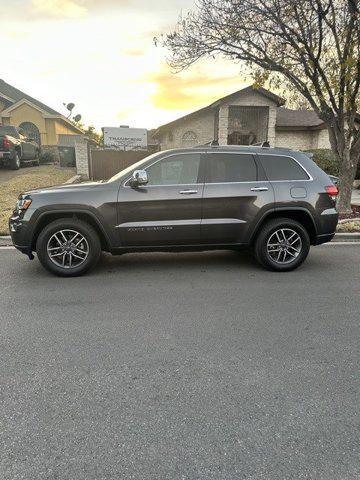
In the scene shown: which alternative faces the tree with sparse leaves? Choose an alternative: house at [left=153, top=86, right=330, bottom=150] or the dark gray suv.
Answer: the house

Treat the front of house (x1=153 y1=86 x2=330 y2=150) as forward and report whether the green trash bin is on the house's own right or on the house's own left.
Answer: on the house's own right

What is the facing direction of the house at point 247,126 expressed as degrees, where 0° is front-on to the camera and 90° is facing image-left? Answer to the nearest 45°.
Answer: approximately 0°

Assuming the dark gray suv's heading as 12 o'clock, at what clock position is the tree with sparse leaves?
The tree with sparse leaves is roughly at 4 o'clock from the dark gray suv.

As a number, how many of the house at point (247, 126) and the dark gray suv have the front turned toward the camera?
1

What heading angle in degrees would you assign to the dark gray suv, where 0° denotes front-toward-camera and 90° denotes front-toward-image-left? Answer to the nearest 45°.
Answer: approximately 90°

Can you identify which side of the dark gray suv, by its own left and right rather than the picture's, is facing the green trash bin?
right

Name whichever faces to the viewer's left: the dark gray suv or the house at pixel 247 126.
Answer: the dark gray suv

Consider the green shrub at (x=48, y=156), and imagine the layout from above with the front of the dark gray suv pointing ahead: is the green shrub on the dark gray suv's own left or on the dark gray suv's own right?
on the dark gray suv's own right

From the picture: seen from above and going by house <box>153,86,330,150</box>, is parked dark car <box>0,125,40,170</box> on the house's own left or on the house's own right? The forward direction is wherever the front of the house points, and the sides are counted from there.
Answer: on the house's own right

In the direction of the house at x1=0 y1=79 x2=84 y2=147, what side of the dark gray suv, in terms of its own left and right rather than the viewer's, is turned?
right

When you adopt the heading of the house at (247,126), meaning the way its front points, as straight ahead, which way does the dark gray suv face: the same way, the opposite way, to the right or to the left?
to the right

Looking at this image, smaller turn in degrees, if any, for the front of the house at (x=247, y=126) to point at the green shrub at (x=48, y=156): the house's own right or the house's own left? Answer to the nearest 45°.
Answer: approximately 90° to the house's own right

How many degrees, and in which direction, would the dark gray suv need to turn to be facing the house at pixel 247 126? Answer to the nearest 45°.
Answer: approximately 90° to its right
